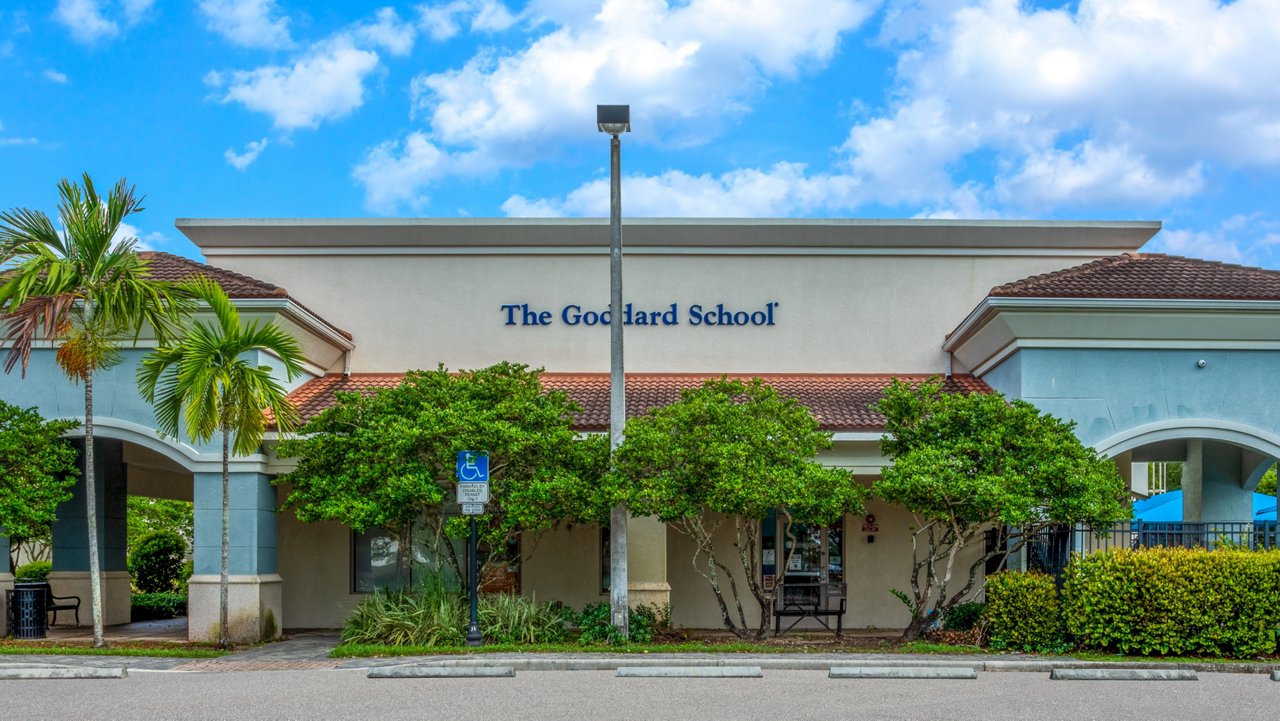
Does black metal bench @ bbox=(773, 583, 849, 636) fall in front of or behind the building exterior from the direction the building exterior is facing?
in front

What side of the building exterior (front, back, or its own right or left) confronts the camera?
front

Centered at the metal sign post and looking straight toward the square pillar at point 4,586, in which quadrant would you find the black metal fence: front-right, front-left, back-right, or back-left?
back-right

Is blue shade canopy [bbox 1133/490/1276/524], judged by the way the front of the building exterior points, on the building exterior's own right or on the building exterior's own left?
on the building exterior's own left

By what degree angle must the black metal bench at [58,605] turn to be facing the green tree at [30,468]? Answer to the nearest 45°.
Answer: approximately 90° to its right
